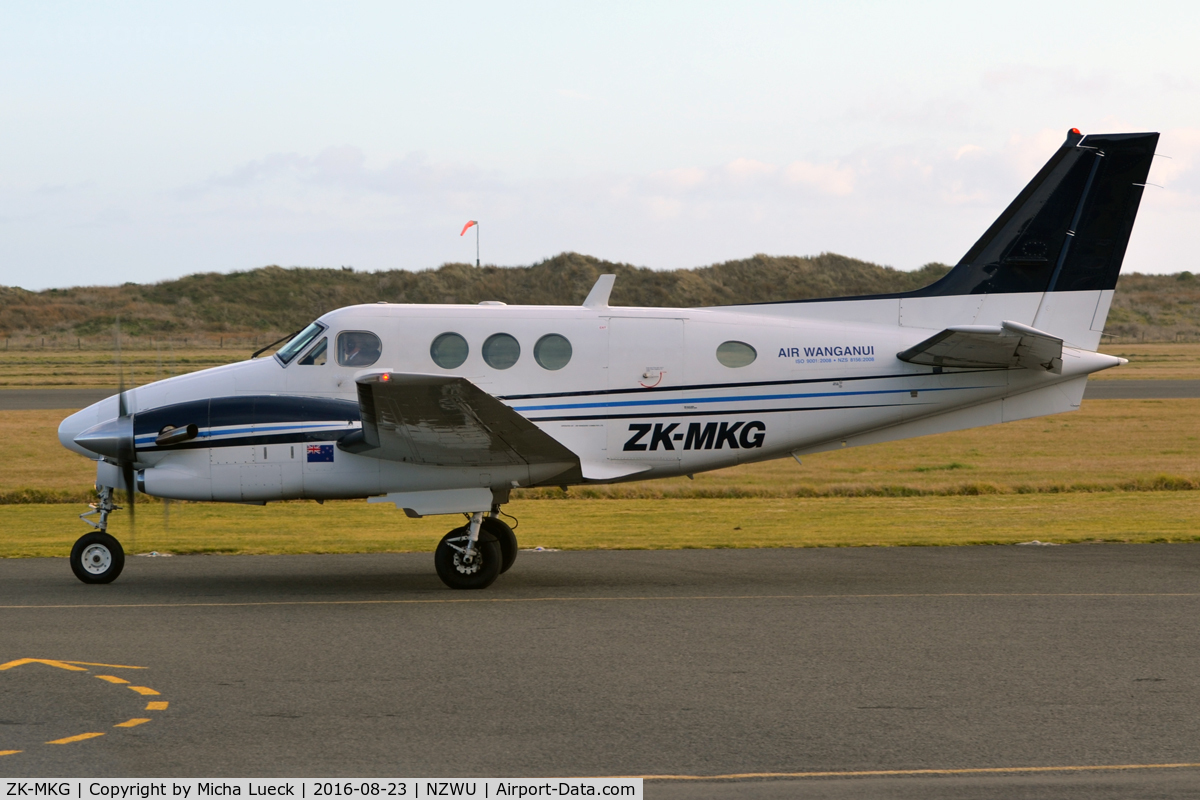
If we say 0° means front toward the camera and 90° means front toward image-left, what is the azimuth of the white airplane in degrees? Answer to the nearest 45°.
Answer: approximately 90°
